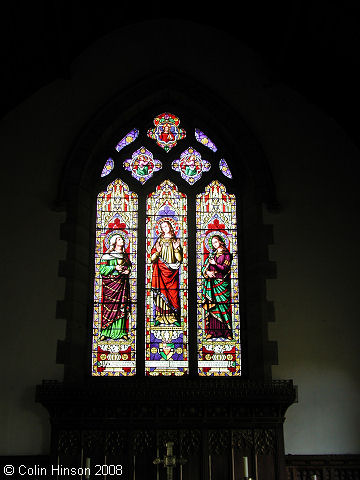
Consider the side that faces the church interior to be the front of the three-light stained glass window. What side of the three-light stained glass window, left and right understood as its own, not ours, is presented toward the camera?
front
